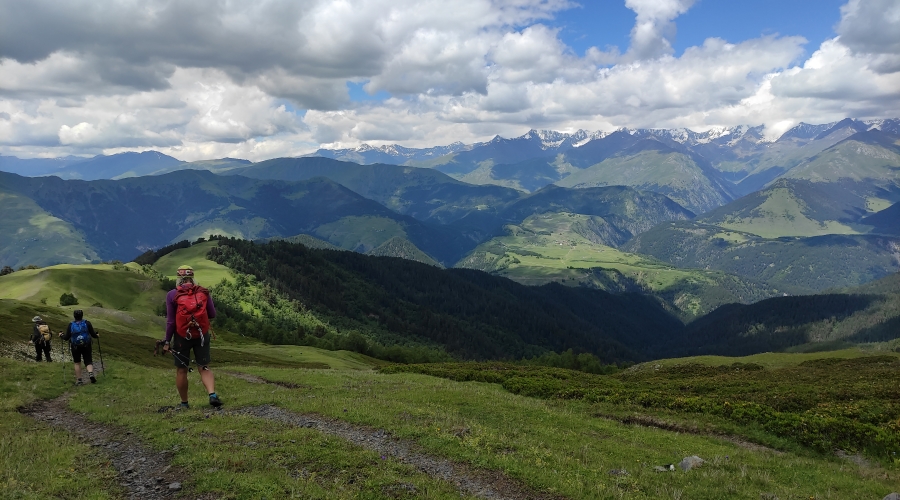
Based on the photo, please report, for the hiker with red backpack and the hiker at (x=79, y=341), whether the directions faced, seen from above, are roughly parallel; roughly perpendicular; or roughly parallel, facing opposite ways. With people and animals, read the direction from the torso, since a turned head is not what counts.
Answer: roughly parallel

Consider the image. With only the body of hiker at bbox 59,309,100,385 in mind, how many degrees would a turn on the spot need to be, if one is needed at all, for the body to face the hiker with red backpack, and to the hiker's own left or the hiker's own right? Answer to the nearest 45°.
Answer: approximately 180°

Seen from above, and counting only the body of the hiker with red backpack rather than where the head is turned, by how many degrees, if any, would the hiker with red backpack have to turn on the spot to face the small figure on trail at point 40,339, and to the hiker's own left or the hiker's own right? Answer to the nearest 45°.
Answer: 0° — they already face them

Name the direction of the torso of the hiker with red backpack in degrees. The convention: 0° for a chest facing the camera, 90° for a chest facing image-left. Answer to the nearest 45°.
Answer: approximately 180°

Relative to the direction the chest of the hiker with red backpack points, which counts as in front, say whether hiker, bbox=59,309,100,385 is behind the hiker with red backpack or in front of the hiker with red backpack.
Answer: in front

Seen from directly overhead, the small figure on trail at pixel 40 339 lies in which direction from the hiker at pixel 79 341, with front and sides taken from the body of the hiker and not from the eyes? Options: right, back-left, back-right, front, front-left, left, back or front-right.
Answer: front

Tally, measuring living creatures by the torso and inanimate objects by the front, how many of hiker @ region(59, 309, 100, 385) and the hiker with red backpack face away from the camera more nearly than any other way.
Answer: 2

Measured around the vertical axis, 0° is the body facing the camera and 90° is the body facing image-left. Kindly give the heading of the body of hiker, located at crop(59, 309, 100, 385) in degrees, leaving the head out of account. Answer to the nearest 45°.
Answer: approximately 180°
